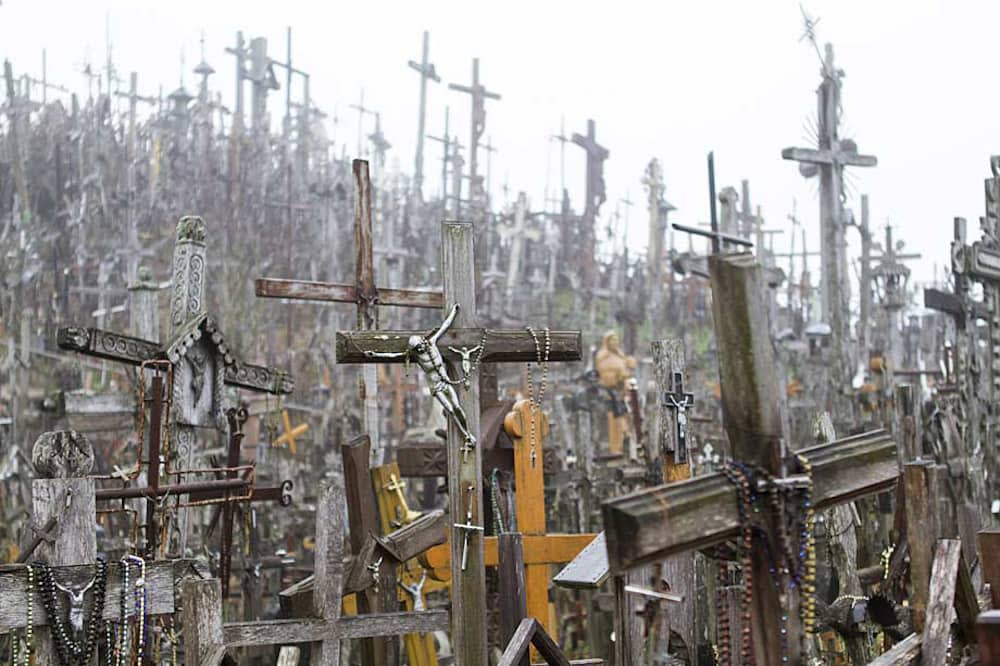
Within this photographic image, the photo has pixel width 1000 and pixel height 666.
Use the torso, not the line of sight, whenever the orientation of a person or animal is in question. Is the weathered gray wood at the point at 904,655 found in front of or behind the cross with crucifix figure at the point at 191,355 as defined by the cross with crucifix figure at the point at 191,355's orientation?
in front

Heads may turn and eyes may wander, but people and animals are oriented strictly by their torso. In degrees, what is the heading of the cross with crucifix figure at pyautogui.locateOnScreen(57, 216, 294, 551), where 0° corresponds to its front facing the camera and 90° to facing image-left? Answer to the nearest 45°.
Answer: approximately 315°

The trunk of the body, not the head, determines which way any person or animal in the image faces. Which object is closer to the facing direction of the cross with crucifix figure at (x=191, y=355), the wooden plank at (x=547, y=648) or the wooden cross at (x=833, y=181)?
the wooden plank

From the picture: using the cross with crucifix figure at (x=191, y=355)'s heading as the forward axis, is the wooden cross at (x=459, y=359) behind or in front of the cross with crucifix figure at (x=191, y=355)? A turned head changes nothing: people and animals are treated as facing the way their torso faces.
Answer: in front

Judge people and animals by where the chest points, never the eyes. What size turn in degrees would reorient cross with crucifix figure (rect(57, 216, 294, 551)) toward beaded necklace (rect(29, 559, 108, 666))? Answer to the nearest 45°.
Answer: approximately 45° to its right

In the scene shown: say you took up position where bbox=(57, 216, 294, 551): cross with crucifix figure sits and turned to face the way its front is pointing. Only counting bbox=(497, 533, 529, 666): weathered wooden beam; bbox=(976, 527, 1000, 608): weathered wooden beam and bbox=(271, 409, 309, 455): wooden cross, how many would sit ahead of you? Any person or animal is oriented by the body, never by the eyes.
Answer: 2

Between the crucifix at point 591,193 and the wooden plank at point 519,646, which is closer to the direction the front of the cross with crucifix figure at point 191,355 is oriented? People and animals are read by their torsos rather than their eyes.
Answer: the wooden plank

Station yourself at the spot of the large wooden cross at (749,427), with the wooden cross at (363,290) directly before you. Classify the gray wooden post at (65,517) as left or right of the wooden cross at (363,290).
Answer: left
